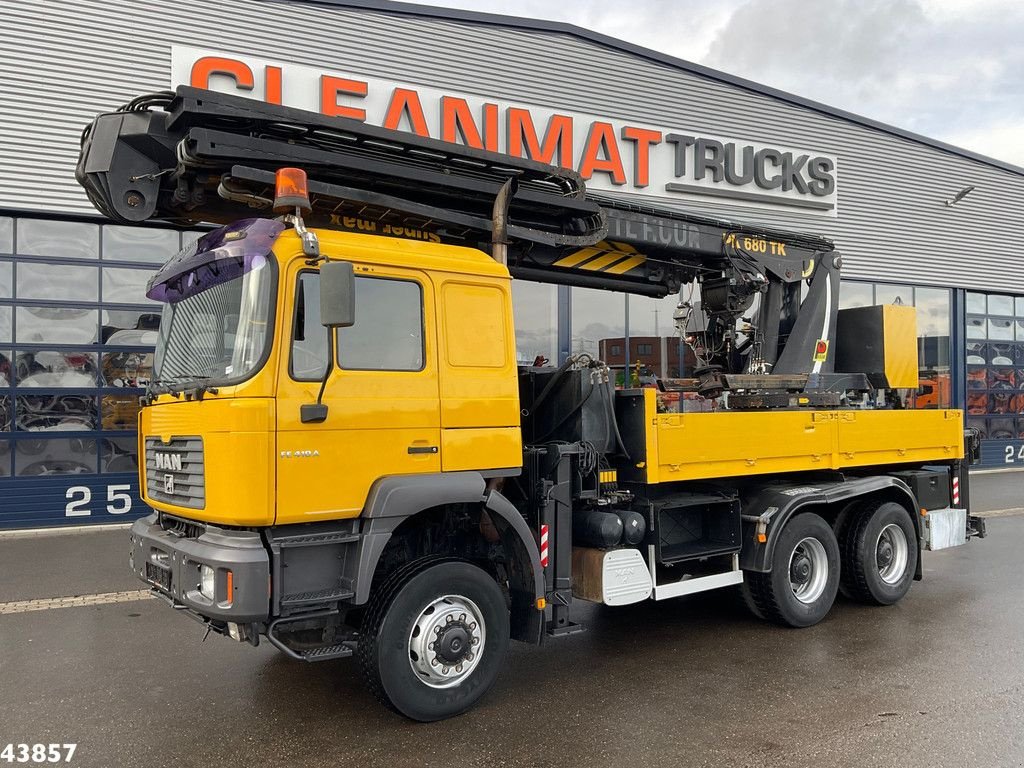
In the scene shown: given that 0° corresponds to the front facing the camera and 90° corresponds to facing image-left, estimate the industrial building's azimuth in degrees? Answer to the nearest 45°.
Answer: approximately 315°

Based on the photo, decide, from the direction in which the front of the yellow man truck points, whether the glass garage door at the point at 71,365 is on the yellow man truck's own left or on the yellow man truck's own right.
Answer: on the yellow man truck's own right

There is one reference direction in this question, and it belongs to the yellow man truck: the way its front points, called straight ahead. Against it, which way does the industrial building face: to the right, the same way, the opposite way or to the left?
to the left

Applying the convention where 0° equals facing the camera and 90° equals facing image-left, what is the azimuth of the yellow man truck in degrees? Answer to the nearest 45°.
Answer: approximately 45°

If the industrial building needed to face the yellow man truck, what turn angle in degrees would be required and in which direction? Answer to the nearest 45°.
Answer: approximately 45° to its right
